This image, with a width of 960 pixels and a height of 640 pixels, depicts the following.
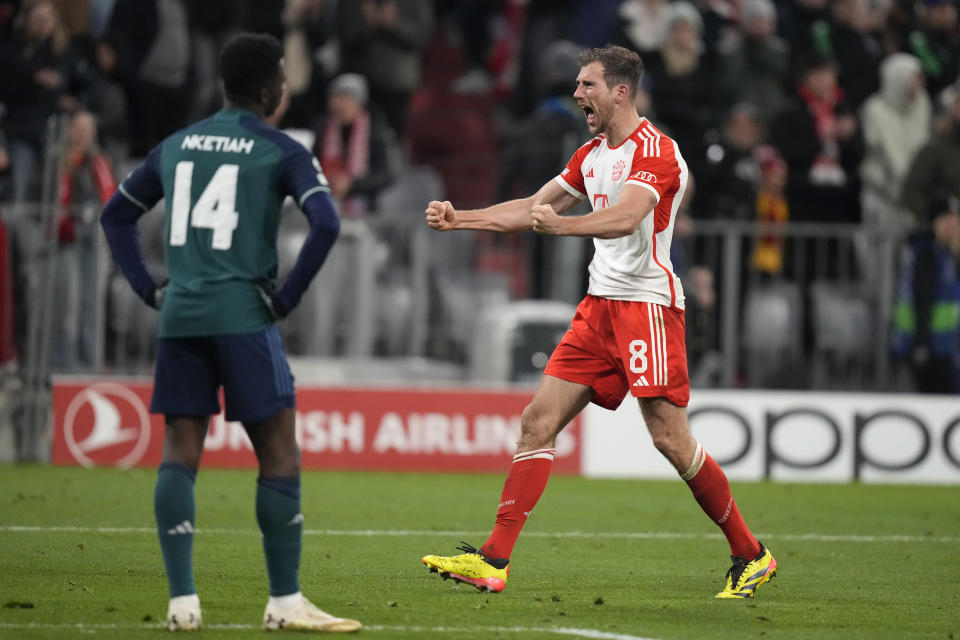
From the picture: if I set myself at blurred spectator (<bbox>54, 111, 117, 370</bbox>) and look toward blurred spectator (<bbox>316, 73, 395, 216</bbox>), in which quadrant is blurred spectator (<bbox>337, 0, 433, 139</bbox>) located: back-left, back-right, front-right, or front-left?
front-left

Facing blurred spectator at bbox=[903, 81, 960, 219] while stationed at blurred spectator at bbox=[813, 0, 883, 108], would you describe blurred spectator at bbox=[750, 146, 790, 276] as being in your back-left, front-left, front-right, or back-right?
front-right

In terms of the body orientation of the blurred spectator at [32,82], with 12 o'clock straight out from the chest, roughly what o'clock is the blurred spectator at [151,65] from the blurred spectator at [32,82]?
the blurred spectator at [151,65] is roughly at 8 o'clock from the blurred spectator at [32,82].

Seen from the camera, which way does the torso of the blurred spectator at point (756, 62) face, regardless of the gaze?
toward the camera

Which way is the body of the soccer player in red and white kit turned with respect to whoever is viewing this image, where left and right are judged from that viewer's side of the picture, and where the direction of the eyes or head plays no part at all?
facing the viewer and to the left of the viewer

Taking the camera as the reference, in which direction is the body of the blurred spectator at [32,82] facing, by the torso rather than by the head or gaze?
toward the camera

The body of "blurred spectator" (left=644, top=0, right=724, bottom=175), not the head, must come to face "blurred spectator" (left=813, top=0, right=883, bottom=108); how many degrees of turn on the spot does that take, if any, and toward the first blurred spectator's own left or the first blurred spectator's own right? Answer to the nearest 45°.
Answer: approximately 135° to the first blurred spectator's own left

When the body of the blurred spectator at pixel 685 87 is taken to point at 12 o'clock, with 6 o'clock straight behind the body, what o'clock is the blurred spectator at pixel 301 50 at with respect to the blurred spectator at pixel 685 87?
the blurred spectator at pixel 301 50 is roughly at 3 o'clock from the blurred spectator at pixel 685 87.

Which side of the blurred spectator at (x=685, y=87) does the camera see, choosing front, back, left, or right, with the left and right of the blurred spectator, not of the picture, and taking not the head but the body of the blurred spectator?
front

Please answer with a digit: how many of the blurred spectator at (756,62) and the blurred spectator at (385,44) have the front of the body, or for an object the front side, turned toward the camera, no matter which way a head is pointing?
2
